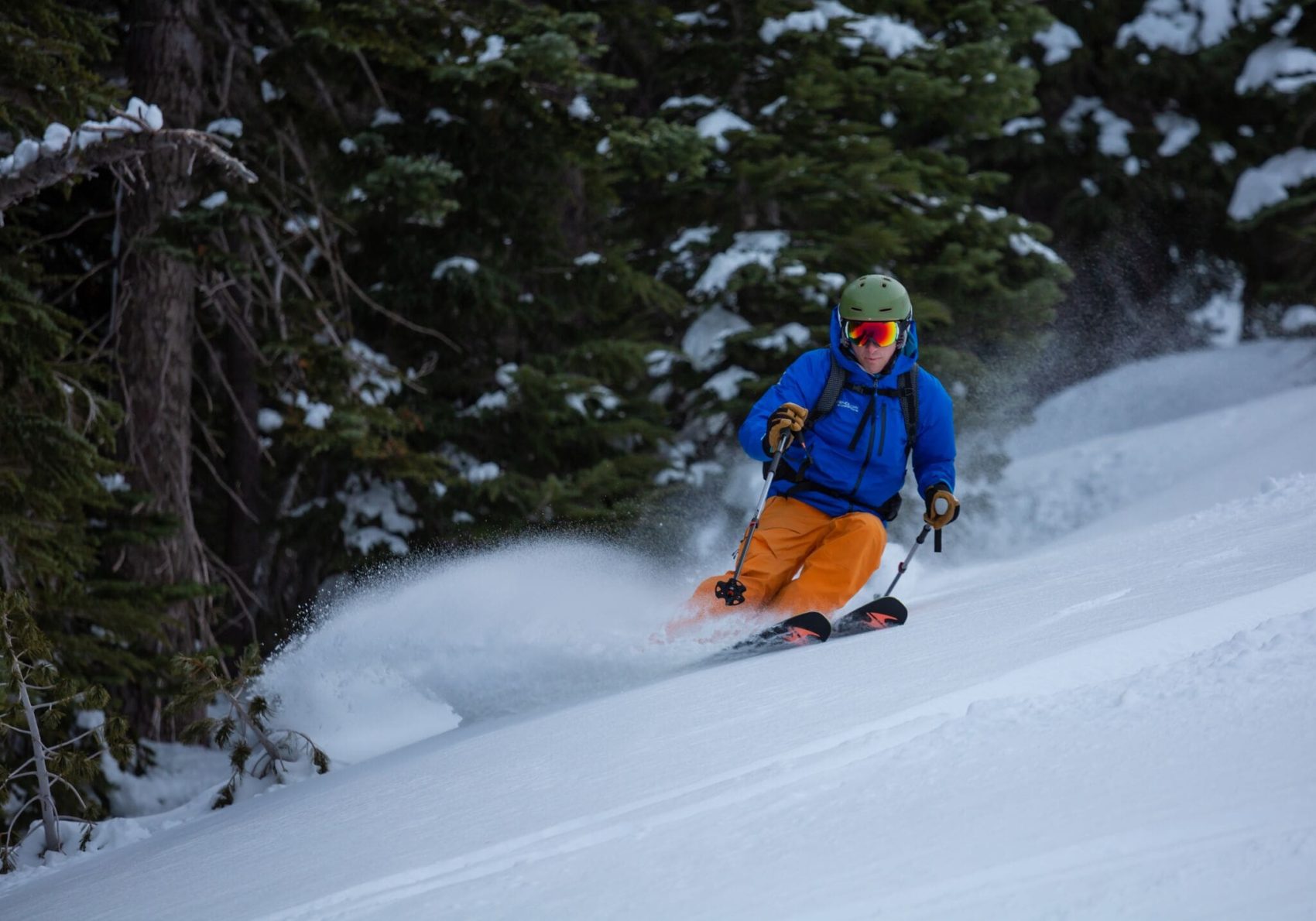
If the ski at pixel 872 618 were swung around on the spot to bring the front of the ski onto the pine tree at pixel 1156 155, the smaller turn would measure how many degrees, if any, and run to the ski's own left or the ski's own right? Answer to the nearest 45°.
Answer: approximately 135° to the ski's own left

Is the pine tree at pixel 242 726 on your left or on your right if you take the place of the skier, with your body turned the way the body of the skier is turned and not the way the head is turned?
on your right

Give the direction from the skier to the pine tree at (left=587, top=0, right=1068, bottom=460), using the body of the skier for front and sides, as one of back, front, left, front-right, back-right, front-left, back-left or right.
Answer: back
